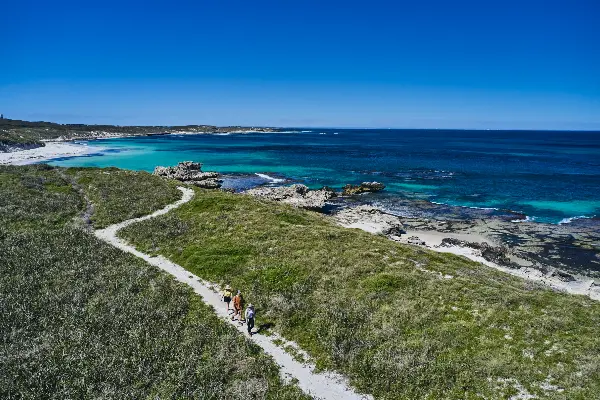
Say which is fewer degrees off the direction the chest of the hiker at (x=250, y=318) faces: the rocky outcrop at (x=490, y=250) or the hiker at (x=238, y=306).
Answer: the hiker

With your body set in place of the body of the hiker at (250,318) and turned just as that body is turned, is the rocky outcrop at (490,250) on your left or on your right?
on your right

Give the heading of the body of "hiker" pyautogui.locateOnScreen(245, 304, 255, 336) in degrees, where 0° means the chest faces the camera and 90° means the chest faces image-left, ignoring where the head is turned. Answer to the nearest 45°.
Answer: approximately 135°

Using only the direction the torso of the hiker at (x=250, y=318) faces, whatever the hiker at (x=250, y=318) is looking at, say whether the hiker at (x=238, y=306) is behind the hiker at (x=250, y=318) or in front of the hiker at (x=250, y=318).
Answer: in front
